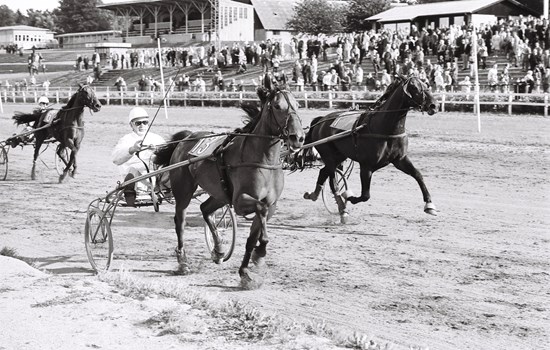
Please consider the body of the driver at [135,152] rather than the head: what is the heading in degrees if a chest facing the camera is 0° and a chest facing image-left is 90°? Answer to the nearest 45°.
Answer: approximately 315°

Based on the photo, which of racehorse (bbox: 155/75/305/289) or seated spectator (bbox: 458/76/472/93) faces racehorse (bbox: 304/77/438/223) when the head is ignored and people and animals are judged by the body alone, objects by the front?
the seated spectator

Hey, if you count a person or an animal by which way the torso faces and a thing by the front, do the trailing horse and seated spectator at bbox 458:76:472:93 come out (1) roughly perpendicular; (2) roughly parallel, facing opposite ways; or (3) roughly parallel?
roughly perpendicular

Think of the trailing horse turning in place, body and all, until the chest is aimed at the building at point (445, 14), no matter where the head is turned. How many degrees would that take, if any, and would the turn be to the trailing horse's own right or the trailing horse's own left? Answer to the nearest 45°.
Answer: approximately 90° to the trailing horse's own left

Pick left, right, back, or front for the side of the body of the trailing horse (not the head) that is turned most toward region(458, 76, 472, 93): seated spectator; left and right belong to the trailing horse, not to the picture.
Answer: left

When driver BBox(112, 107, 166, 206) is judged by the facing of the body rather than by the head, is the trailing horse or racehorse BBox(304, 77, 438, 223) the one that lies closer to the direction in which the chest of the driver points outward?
the racehorse

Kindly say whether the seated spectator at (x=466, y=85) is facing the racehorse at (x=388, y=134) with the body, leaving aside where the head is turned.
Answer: yes

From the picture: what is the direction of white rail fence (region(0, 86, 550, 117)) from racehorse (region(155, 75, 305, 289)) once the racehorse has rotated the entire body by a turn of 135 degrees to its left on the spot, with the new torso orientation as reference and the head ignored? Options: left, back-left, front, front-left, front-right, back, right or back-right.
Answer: front

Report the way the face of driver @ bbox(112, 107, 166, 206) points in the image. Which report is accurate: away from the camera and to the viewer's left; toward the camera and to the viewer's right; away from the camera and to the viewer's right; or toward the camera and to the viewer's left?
toward the camera and to the viewer's right

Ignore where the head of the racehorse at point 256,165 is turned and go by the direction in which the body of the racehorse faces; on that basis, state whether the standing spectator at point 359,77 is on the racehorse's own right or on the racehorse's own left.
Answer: on the racehorse's own left

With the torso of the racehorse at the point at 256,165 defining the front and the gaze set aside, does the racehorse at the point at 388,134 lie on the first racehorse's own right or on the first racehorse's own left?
on the first racehorse's own left

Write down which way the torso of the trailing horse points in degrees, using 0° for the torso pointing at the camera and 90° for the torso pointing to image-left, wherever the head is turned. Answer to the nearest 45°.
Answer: approximately 315°
